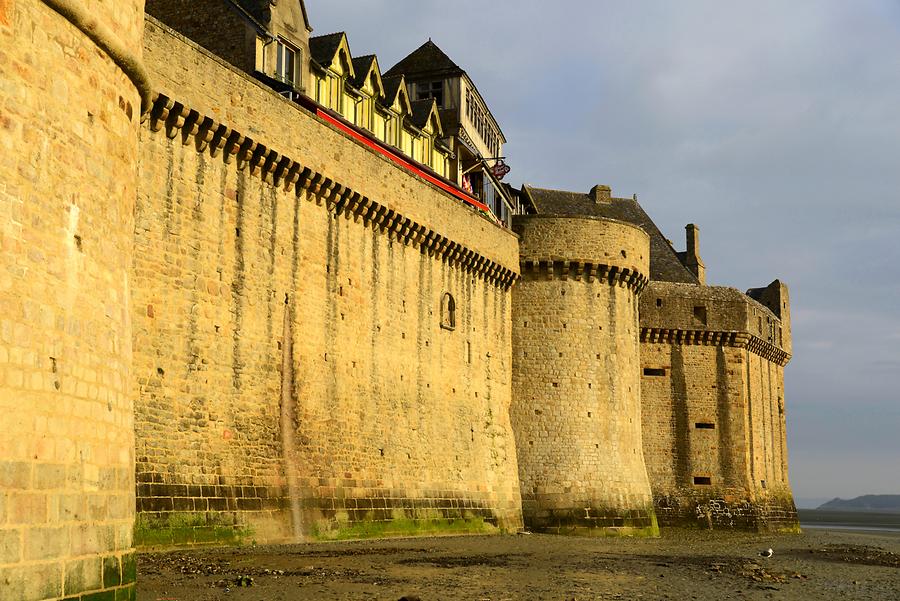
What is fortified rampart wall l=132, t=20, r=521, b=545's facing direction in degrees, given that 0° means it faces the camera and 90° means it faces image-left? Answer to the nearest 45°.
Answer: approximately 315°

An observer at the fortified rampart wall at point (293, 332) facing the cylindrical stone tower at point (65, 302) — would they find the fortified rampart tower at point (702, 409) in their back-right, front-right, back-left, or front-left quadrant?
back-left

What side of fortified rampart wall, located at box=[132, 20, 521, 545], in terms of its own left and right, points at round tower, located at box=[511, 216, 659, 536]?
left

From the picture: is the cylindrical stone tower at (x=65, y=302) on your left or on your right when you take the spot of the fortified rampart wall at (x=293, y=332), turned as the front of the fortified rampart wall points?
on your right

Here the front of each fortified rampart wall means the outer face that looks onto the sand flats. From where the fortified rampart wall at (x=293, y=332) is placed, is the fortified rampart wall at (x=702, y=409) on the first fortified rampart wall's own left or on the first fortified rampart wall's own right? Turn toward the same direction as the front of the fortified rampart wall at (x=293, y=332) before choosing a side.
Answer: on the first fortified rampart wall's own left
